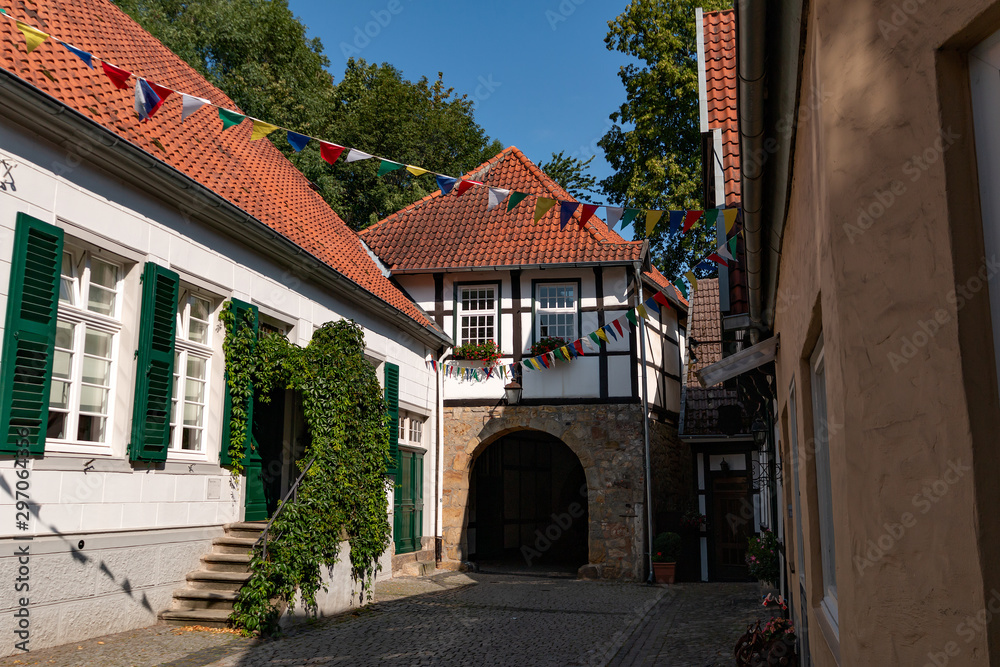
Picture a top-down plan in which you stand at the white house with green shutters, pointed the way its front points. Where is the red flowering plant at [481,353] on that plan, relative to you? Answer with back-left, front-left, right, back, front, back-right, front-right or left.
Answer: left

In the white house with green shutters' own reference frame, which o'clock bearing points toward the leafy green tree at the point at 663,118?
The leafy green tree is roughly at 9 o'clock from the white house with green shutters.

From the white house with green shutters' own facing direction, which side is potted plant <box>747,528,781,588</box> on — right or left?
on its left

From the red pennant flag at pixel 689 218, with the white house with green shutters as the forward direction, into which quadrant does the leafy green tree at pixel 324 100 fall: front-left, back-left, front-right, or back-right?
front-right

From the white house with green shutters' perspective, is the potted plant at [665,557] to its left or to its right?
on its left

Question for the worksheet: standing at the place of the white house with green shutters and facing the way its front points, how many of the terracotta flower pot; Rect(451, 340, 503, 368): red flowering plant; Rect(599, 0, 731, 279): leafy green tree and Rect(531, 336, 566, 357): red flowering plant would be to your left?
4

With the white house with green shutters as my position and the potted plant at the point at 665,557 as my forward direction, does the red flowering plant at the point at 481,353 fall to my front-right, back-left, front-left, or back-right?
front-left

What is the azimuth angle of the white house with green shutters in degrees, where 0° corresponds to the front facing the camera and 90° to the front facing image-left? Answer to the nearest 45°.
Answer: approximately 315°

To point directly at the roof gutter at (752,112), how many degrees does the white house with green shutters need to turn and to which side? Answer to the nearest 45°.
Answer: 0° — it already faces it

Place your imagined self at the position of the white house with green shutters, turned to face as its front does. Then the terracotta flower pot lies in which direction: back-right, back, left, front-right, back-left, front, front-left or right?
left

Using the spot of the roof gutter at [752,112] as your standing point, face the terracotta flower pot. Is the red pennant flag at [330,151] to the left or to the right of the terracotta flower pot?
left

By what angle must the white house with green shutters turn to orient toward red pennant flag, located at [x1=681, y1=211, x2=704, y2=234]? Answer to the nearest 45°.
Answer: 0° — it already faces it

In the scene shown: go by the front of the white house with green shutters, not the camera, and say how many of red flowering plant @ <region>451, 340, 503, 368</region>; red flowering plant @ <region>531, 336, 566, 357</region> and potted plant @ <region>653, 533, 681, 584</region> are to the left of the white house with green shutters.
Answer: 3
